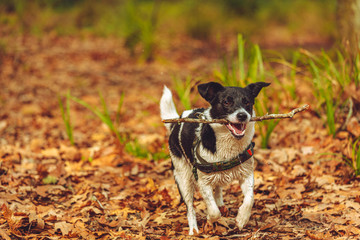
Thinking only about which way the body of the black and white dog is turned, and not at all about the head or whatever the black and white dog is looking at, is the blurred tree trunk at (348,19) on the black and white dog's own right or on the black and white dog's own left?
on the black and white dog's own left

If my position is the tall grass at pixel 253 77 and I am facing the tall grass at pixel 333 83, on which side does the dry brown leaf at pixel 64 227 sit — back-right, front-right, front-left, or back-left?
back-right

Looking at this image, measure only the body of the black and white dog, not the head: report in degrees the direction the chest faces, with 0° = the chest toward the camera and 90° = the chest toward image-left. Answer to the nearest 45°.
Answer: approximately 315°

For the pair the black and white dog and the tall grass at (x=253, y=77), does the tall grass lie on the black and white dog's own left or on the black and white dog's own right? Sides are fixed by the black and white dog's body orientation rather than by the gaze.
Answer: on the black and white dog's own left

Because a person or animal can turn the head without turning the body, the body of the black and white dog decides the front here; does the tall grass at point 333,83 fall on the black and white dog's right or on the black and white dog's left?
on the black and white dog's left
